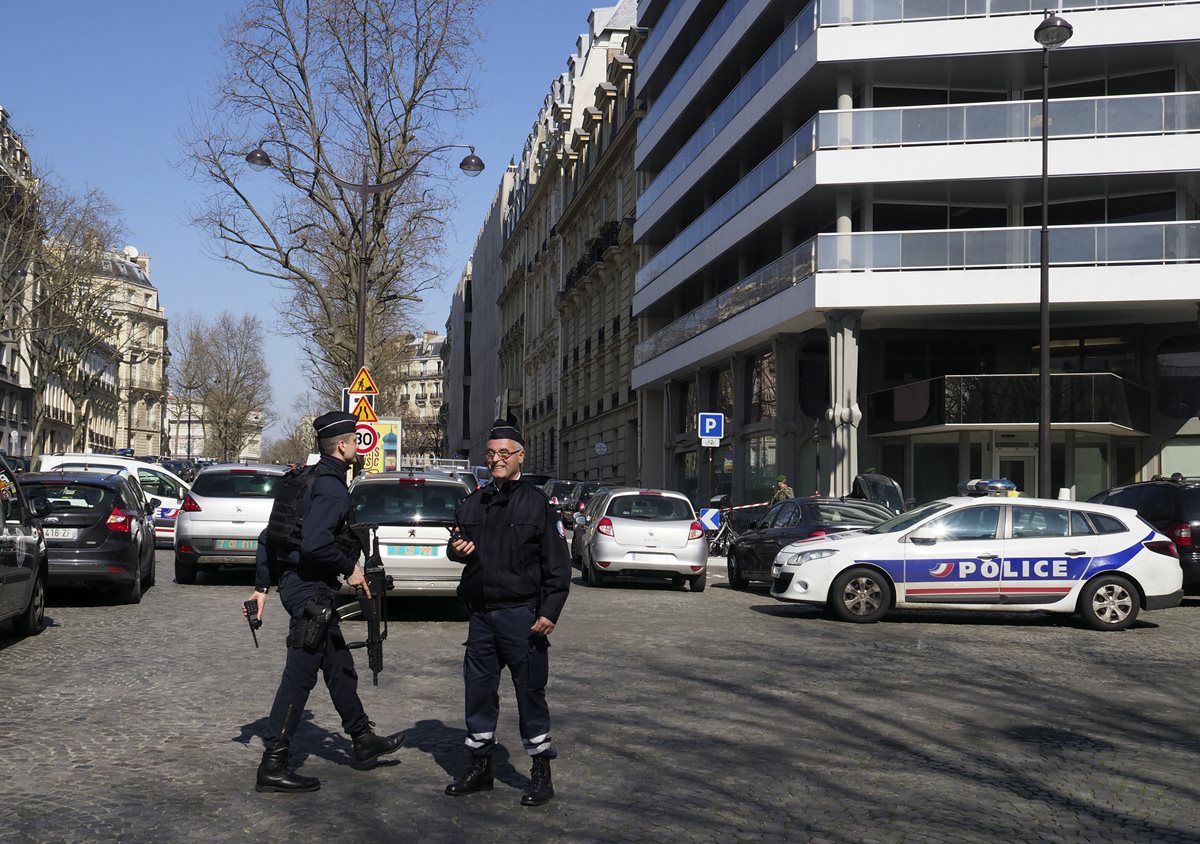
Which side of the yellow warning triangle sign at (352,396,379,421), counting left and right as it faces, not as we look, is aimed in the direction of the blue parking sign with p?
left

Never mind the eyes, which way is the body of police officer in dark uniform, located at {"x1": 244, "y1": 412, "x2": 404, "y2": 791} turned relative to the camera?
to the viewer's right

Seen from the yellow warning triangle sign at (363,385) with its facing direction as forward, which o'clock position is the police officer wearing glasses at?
The police officer wearing glasses is roughly at 12 o'clock from the yellow warning triangle sign.

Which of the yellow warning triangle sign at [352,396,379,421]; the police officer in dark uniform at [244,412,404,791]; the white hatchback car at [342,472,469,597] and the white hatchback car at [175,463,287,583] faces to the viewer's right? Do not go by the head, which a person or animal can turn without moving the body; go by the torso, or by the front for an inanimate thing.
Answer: the police officer in dark uniform

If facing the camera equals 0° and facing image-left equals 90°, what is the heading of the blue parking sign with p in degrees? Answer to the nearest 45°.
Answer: approximately 0°

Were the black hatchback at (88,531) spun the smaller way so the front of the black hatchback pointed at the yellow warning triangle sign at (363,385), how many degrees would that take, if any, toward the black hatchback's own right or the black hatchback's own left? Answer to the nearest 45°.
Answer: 0° — it already faces it

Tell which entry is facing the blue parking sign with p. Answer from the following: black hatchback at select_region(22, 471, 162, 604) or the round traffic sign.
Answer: the black hatchback

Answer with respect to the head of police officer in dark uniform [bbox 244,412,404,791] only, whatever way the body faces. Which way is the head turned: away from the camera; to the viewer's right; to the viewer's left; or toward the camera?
to the viewer's right

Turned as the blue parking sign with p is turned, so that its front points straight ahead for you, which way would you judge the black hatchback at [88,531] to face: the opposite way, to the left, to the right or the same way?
the opposite way

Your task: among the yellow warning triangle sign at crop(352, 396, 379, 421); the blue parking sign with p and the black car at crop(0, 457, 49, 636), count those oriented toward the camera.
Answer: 2

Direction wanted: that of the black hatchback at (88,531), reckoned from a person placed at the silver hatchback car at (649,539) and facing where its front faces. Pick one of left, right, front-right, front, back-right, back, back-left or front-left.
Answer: back-left

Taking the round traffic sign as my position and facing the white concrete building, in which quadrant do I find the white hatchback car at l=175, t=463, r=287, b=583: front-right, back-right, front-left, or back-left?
back-right

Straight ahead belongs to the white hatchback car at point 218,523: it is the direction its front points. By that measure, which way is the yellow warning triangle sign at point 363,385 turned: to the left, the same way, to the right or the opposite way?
the opposite way

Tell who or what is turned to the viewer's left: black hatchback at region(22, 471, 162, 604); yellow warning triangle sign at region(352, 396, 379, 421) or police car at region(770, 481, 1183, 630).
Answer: the police car

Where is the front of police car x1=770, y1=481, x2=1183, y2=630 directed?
to the viewer's left

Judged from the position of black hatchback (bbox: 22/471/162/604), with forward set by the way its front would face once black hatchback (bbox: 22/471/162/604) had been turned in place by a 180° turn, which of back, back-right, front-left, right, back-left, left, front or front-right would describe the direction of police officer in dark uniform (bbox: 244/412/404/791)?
front-left
